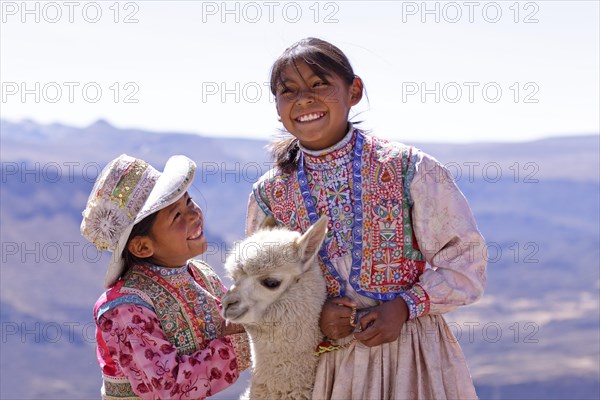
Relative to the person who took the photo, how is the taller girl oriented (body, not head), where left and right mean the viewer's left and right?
facing the viewer and to the left of the viewer

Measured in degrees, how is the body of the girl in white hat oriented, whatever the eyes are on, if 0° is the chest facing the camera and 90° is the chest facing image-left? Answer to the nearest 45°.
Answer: approximately 315°

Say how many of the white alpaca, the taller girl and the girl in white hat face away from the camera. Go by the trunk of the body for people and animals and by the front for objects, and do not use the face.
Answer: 0

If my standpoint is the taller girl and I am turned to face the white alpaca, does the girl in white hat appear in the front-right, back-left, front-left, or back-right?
front-right

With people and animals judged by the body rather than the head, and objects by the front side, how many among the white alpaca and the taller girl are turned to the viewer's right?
0

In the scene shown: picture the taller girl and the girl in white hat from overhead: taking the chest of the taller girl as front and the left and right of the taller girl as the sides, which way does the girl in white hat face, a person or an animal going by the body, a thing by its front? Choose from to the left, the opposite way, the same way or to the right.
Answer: to the left

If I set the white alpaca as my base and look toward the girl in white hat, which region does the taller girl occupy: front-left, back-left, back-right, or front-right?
back-right

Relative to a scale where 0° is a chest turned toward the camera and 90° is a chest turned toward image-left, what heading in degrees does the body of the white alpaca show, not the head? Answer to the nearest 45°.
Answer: approximately 45°

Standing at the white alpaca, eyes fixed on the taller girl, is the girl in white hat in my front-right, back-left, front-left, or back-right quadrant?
back-left
